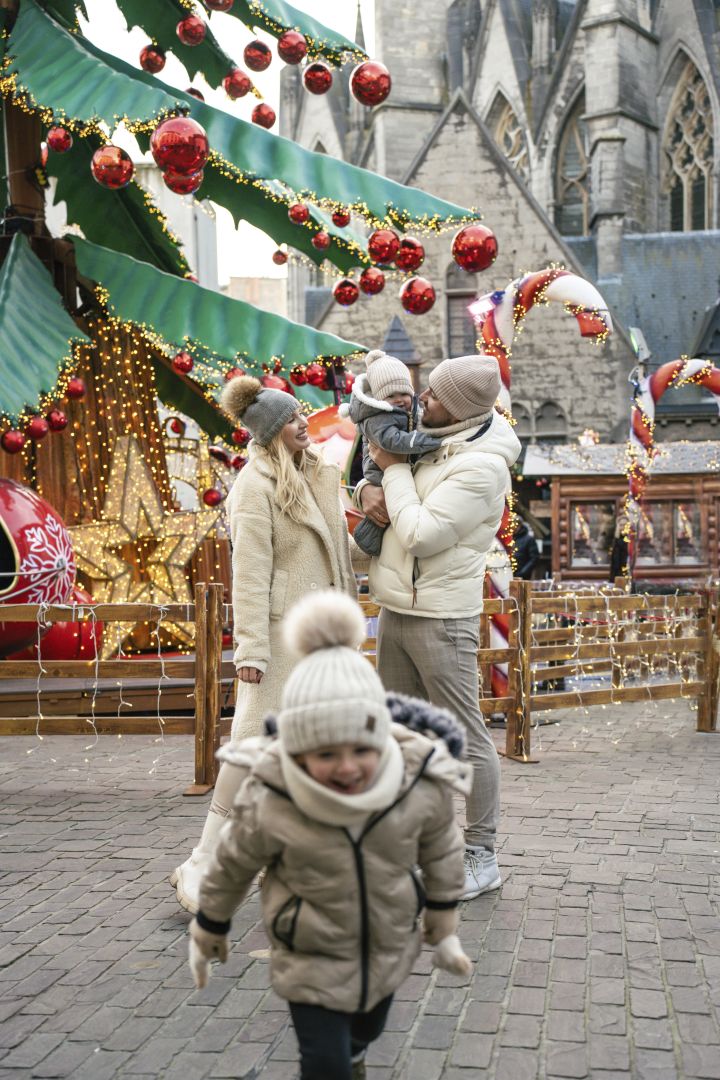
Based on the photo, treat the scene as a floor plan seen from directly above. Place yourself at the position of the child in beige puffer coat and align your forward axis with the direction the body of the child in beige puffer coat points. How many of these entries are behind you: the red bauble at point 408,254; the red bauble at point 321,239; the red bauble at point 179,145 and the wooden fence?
4

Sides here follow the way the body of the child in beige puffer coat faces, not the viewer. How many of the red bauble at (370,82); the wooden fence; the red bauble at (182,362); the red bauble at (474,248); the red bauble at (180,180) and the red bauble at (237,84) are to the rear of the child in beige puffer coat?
6

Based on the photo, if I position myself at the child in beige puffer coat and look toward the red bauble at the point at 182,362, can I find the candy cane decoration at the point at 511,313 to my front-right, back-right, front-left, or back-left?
front-right

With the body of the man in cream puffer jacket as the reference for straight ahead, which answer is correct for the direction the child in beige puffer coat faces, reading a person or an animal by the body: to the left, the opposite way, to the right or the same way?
to the left

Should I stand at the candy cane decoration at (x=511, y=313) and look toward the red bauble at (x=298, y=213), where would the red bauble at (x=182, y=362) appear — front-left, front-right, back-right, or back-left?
front-right

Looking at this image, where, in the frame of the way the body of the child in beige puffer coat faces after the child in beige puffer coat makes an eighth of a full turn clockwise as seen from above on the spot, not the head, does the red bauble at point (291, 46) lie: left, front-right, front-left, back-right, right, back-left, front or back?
back-right

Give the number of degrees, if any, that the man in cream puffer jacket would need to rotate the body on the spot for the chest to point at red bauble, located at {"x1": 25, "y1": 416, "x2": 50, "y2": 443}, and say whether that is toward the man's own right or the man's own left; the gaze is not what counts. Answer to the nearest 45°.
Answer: approximately 45° to the man's own right

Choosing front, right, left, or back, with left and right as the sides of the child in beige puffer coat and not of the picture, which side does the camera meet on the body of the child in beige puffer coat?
front

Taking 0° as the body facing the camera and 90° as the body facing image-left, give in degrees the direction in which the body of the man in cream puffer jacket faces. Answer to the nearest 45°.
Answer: approximately 90°

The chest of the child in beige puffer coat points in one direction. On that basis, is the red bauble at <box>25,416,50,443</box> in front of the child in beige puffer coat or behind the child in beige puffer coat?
behind

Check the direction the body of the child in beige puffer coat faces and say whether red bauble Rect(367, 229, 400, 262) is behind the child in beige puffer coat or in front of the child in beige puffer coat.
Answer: behind
